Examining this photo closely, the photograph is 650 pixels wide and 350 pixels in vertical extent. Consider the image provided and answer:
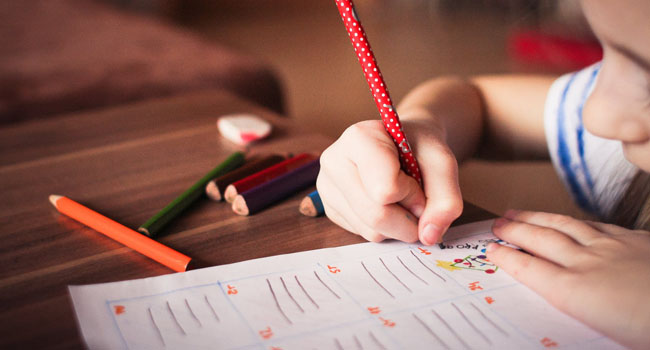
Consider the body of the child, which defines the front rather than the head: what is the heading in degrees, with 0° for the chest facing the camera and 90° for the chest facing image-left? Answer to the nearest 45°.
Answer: approximately 45°
